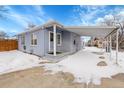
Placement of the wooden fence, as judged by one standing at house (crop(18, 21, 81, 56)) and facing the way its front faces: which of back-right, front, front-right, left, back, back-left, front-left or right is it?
right
